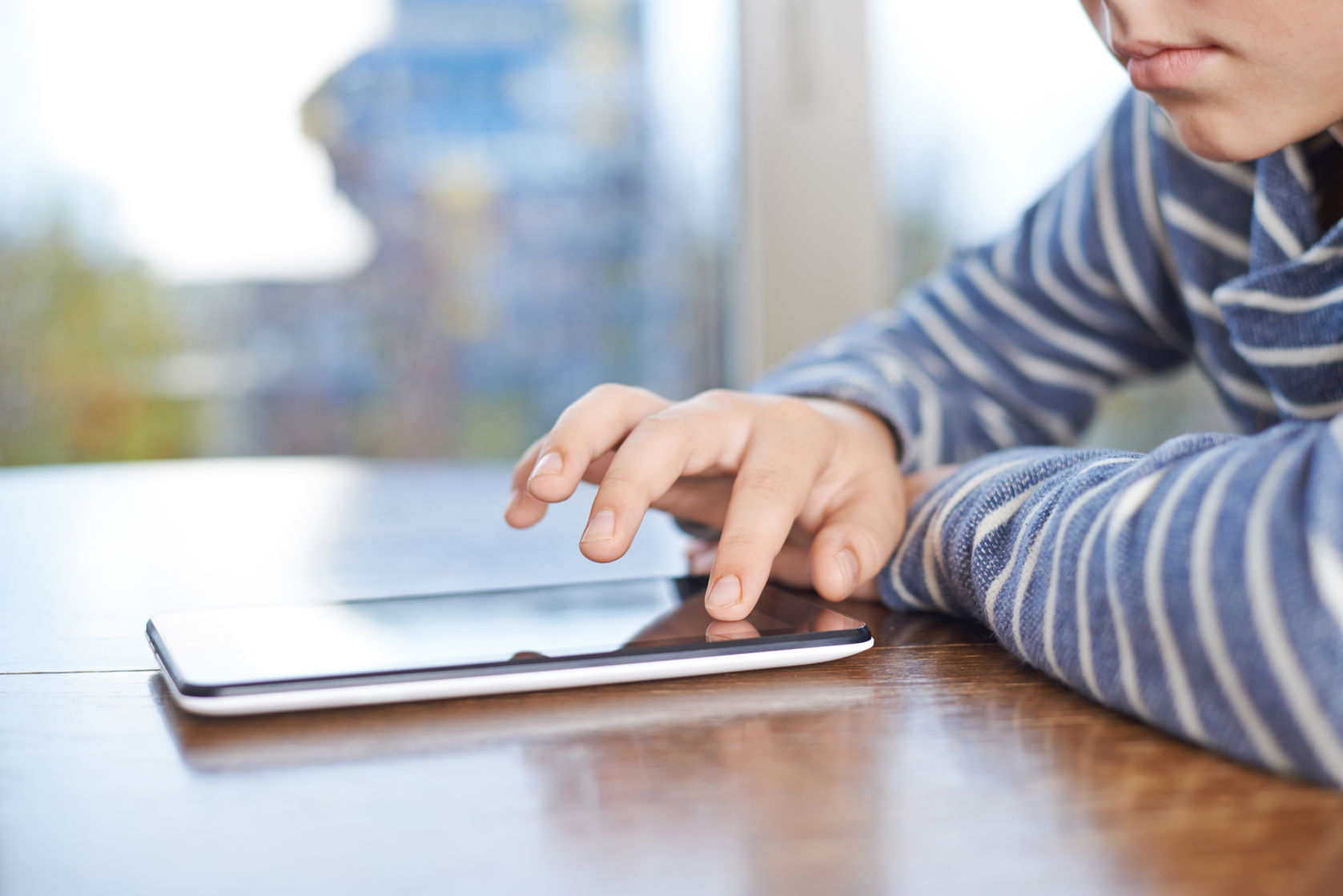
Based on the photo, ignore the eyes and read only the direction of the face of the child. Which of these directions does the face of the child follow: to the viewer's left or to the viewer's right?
to the viewer's left

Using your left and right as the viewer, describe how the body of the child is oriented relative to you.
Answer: facing the viewer and to the left of the viewer
